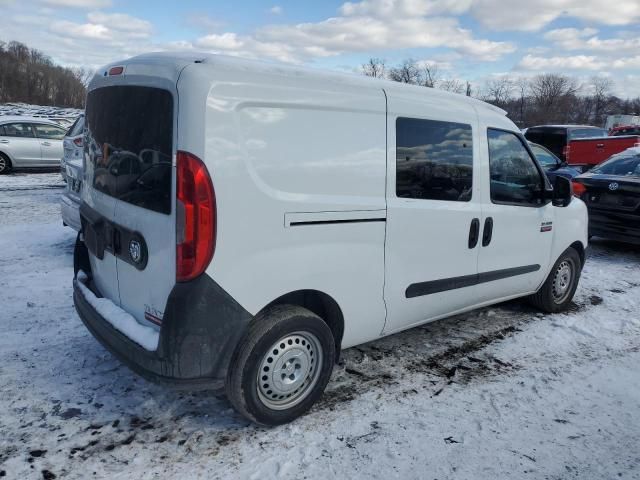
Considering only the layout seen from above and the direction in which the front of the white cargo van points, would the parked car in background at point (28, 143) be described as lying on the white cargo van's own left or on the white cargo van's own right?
on the white cargo van's own left

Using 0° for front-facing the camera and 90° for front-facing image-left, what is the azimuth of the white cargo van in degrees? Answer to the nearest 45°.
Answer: approximately 225°

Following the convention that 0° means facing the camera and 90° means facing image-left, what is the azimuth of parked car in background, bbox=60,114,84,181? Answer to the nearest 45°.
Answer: approximately 225°

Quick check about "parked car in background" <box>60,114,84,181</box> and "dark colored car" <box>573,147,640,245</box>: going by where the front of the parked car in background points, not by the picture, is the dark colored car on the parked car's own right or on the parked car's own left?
on the parked car's own right

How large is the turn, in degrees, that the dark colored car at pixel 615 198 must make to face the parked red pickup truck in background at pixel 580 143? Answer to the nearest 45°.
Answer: approximately 45° to its left

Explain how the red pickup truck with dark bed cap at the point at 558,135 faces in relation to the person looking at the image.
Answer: facing away from the viewer and to the right of the viewer

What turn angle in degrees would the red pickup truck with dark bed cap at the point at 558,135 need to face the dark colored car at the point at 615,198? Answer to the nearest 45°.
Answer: approximately 135° to its right
